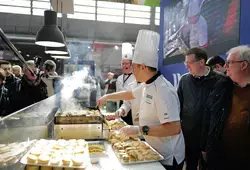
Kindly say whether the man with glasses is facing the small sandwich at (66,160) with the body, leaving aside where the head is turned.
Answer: yes

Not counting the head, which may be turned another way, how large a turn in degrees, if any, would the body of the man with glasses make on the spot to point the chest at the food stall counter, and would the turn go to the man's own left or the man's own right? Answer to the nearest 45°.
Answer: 0° — they already face it

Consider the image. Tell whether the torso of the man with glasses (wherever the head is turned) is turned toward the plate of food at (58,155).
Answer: yes

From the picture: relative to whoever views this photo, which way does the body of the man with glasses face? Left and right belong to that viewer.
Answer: facing the viewer and to the left of the viewer

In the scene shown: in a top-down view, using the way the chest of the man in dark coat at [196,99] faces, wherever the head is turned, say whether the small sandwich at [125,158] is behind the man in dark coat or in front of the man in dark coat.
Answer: in front

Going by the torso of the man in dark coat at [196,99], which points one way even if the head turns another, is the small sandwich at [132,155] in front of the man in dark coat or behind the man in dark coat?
in front

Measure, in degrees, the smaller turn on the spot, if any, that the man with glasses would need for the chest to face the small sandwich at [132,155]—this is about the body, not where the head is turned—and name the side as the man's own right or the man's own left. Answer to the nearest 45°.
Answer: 0° — they already face it

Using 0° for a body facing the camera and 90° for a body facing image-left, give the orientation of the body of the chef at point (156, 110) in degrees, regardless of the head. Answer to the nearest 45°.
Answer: approximately 90°

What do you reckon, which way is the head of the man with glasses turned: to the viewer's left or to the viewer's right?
to the viewer's left

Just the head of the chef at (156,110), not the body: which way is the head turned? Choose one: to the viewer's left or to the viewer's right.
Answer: to the viewer's left

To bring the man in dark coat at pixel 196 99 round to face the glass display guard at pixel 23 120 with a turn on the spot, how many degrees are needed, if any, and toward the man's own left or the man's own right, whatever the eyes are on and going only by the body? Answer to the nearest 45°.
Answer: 0° — they already face it

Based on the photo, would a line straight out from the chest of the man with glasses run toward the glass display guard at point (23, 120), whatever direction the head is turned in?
yes

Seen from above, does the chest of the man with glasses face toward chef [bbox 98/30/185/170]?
yes
